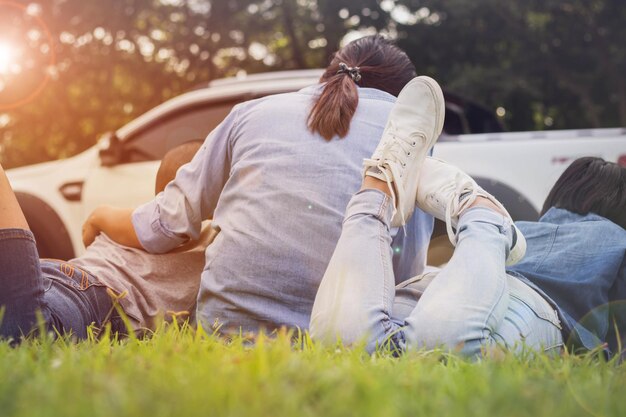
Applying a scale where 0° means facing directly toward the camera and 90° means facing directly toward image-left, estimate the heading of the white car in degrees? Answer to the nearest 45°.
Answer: approximately 90°
